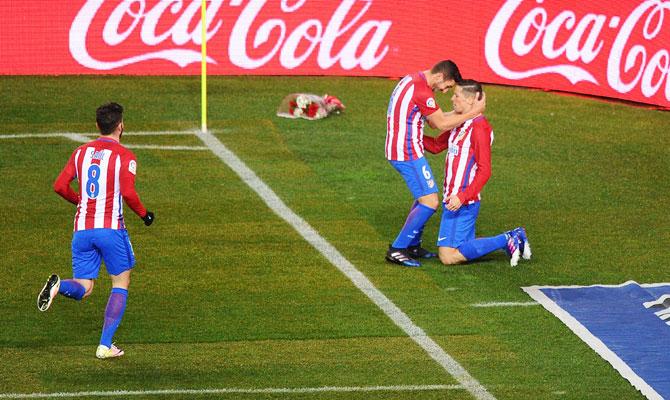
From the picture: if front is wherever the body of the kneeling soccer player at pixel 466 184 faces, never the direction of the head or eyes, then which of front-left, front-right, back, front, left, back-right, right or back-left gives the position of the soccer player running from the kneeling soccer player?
front-left

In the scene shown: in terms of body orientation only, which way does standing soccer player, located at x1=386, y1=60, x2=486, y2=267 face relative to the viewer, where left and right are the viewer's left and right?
facing to the right of the viewer

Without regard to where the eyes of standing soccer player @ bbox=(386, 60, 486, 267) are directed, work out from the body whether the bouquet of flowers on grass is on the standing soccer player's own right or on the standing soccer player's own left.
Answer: on the standing soccer player's own left

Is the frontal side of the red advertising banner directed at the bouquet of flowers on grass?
yes

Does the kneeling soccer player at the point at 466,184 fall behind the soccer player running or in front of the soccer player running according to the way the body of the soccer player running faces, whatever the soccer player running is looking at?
in front

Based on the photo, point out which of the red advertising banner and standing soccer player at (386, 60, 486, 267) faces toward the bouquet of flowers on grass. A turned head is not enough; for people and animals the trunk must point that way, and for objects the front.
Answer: the red advertising banner

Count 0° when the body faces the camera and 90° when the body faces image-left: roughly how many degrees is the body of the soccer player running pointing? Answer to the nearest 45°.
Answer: approximately 225°

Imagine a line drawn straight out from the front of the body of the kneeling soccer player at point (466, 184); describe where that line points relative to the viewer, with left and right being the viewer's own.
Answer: facing to the left of the viewer

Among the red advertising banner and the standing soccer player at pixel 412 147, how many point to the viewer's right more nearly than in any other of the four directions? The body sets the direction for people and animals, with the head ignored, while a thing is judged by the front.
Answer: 1
